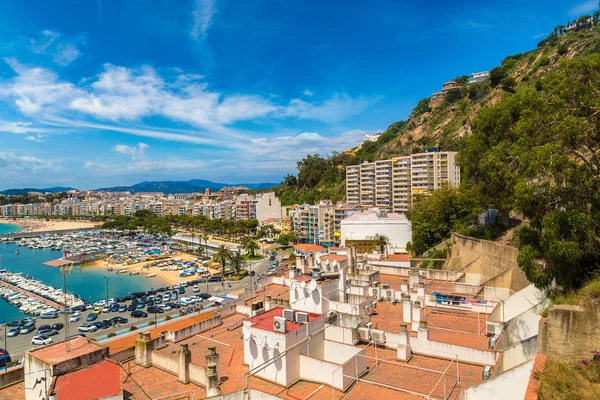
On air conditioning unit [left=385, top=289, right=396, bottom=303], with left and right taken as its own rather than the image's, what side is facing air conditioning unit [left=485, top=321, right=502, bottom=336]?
left

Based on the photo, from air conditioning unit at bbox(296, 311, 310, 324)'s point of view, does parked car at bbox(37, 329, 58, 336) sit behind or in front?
behind

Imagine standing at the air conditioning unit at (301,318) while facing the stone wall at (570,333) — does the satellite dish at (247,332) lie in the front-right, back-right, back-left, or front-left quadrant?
back-right

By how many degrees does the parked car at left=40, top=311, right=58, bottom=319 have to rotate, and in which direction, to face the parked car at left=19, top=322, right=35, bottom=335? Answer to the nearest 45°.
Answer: approximately 45° to its left

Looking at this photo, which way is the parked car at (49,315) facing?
to the viewer's left

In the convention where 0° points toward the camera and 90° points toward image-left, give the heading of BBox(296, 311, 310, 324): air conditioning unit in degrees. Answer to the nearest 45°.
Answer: approximately 315°

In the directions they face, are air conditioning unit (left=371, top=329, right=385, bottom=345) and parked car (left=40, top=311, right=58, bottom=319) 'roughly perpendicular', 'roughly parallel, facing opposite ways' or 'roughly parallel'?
roughly perpendicular

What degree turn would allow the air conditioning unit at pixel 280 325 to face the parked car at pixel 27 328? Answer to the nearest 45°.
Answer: approximately 90° to its right

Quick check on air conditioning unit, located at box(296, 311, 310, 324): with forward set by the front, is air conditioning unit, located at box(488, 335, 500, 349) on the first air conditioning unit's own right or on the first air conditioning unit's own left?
on the first air conditioning unit's own left

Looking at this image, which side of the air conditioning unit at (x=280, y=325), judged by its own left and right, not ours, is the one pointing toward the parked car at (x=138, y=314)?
right

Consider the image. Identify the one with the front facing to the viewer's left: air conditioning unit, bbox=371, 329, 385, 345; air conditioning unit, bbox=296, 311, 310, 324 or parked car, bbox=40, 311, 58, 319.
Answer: the parked car
